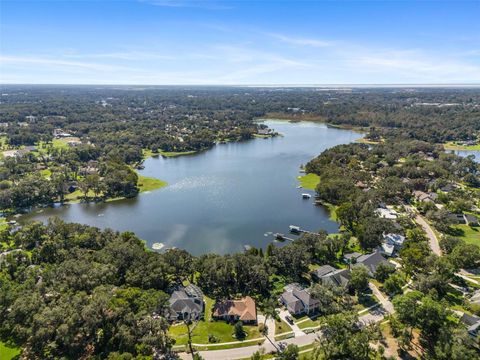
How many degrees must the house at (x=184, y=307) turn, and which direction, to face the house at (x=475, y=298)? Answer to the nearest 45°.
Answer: approximately 90° to its left

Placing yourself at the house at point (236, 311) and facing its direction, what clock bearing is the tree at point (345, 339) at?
The tree is roughly at 10 o'clock from the house.

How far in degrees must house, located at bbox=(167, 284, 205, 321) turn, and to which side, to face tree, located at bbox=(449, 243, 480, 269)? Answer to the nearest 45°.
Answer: approximately 90° to its left

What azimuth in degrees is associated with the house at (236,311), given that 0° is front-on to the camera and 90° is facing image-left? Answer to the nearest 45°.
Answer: approximately 0°

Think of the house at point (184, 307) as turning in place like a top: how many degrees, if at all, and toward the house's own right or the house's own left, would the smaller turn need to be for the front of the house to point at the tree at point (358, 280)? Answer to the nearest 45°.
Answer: approximately 90° to the house's own left

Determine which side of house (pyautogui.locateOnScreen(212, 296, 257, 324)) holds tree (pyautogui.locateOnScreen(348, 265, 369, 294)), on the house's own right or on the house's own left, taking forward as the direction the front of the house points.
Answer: on the house's own left

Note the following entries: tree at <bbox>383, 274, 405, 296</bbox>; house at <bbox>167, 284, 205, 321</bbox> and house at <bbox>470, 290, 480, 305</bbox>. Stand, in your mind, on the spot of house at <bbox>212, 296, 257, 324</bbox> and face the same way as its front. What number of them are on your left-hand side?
2

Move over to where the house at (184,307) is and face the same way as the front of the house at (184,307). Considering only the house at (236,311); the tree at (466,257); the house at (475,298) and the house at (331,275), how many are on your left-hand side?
4

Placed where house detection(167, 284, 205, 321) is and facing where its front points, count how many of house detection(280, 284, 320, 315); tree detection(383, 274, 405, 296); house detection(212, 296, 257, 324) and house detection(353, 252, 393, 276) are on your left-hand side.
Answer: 4

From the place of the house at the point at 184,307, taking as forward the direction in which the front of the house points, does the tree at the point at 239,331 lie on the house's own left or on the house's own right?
on the house's own left

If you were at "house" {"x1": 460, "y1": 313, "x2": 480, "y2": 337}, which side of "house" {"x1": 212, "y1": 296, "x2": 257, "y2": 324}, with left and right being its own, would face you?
left

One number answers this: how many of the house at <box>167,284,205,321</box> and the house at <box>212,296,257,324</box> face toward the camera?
2

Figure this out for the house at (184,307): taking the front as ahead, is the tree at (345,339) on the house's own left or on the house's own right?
on the house's own left

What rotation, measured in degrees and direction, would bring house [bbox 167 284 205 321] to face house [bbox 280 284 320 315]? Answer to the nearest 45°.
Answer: approximately 90° to its left
